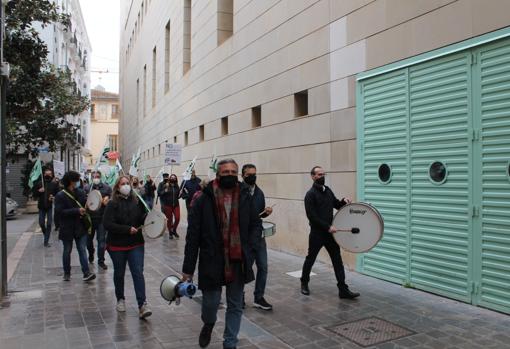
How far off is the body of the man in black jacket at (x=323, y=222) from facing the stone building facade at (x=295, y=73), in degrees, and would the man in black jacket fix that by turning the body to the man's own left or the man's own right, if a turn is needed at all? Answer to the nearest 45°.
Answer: approximately 135° to the man's own left

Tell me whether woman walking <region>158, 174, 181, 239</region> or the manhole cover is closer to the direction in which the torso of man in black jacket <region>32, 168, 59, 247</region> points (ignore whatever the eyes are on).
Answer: the manhole cover

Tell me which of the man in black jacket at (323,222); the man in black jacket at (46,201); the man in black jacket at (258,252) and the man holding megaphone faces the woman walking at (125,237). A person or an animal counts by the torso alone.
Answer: the man in black jacket at (46,201)

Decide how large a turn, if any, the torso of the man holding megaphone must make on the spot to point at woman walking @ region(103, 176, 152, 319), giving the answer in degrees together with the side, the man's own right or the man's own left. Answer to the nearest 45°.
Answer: approximately 135° to the man's own right

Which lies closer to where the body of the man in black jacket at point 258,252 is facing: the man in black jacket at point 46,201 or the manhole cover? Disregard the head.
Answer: the manhole cover

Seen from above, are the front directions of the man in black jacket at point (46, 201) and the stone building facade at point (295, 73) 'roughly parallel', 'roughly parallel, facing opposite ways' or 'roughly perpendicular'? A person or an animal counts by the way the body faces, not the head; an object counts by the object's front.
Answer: roughly perpendicular

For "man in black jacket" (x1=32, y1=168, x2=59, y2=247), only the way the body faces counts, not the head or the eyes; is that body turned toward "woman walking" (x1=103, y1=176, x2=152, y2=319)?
yes

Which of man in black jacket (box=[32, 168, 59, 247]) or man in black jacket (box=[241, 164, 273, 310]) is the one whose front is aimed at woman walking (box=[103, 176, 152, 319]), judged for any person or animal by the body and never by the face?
man in black jacket (box=[32, 168, 59, 247])

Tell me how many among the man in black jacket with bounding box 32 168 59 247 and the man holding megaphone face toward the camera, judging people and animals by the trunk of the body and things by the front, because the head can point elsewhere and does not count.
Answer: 2

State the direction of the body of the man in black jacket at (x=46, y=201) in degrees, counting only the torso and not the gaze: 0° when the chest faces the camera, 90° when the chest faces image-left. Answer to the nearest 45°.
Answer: approximately 0°

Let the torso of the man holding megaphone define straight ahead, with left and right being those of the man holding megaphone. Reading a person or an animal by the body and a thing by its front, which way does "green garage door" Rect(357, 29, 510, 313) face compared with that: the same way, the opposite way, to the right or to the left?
to the right
